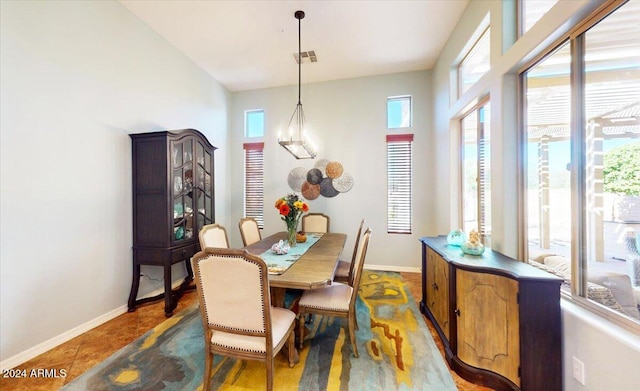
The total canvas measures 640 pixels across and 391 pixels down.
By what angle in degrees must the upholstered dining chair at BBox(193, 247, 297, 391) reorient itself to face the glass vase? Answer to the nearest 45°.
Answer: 0° — it already faces it

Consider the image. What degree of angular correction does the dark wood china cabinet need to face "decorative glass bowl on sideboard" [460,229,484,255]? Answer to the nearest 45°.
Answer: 0° — it already faces it

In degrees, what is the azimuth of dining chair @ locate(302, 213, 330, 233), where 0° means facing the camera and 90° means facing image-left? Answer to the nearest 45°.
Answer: approximately 0°

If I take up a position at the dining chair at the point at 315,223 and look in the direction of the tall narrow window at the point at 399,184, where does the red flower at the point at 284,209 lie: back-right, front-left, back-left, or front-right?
back-right

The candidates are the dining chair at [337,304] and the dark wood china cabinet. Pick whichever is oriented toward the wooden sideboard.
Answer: the dark wood china cabinet

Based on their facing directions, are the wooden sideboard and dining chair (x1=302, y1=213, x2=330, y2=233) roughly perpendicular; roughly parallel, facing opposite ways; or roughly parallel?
roughly perpendicular

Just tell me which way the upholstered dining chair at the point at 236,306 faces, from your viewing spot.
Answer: facing away from the viewer and to the right of the viewer

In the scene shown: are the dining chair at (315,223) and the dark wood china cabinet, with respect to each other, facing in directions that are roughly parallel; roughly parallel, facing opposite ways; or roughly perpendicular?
roughly perpendicular

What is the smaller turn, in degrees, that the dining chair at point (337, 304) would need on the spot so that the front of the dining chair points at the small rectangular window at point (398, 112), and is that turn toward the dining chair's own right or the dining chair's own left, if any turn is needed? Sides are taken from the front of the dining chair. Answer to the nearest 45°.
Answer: approximately 135° to the dining chair's own right

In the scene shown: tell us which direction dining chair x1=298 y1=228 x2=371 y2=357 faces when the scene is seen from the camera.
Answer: facing to the left of the viewer

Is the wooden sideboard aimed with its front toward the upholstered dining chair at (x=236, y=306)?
yes

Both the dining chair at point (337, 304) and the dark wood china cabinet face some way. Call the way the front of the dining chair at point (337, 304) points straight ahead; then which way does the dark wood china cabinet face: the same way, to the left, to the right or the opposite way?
the opposite way

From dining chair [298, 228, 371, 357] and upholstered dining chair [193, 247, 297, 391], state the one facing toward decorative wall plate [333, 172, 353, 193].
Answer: the upholstered dining chair

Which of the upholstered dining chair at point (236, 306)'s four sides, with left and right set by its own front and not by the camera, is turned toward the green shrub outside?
right
